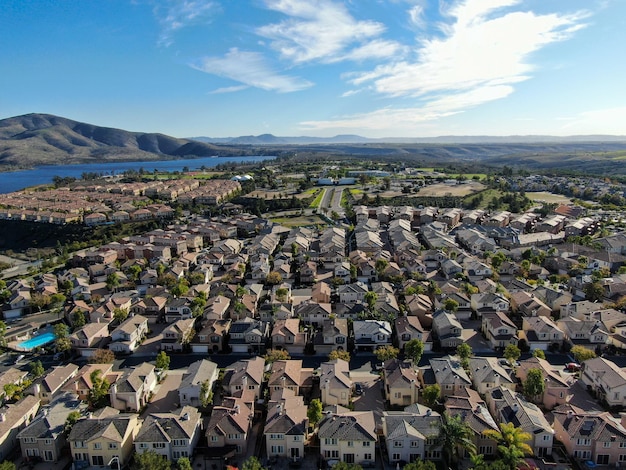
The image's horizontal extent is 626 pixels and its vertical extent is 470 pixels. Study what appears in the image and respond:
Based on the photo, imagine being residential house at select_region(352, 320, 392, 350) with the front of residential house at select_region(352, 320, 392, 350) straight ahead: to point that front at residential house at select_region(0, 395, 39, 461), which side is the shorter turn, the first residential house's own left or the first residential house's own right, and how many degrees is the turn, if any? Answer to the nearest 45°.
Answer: approximately 45° to the first residential house's own right

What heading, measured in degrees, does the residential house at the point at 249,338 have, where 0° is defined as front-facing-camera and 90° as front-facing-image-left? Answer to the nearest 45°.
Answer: approximately 0°

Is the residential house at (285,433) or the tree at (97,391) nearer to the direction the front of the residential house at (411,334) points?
the residential house

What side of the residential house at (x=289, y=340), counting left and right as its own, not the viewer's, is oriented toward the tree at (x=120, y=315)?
right

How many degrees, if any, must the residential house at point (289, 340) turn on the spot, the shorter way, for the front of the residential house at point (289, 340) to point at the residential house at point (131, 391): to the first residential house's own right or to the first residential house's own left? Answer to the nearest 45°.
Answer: approximately 45° to the first residential house's own right

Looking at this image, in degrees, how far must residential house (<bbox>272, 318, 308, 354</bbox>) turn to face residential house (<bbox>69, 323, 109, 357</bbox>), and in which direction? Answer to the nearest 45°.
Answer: approximately 90° to its right

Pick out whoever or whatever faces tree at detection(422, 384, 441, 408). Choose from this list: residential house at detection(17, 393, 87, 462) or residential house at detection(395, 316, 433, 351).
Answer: residential house at detection(395, 316, 433, 351)

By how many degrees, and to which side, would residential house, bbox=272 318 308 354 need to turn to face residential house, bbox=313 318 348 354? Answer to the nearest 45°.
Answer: approximately 90° to its left

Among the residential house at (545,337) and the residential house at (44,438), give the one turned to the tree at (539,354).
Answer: the residential house at (545,337)

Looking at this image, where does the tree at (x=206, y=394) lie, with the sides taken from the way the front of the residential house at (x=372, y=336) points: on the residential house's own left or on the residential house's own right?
on the residential house's own right

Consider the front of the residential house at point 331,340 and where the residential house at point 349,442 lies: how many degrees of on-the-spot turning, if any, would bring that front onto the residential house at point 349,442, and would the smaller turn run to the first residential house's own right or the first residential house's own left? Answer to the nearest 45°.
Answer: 0° — it already faces it

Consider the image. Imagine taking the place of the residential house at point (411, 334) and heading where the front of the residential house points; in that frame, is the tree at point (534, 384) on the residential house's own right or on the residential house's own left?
on the residential house's own left

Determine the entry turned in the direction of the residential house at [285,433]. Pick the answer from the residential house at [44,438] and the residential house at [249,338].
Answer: the residential house at [249,338]
